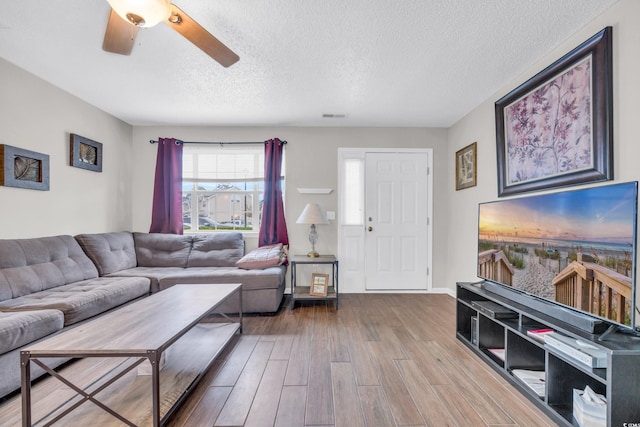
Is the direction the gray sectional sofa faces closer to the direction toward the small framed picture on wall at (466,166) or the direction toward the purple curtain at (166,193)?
the small framed picture on wall

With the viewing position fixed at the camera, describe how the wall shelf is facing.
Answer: facing the viewer

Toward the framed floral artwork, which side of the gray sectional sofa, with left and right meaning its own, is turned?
front

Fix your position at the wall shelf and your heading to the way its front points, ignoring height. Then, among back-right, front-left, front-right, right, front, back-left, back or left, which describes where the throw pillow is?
front-right

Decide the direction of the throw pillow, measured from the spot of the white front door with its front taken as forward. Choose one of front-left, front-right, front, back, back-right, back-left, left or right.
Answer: front-right

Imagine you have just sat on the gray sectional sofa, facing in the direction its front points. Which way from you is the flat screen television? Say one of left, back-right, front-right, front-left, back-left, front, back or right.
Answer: front

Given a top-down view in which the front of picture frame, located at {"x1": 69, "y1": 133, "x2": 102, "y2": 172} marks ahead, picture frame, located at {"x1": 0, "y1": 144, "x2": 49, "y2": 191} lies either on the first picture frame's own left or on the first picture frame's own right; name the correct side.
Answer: on the first picture frame's own right

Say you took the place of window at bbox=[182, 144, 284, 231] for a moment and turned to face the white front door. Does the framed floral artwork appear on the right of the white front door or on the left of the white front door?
right

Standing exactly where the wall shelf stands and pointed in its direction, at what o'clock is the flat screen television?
The flat screen television is roughly at 11 o'clock from the wall shelf.

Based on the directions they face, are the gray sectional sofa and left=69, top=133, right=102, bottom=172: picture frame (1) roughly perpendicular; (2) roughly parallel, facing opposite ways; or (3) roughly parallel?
roughly parallel

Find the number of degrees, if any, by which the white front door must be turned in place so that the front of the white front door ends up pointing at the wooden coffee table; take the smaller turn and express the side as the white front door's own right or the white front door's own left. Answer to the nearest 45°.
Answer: approximately 45° to the white front door's own right

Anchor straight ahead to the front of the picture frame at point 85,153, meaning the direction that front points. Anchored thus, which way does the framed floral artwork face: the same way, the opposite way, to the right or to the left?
the opposite way

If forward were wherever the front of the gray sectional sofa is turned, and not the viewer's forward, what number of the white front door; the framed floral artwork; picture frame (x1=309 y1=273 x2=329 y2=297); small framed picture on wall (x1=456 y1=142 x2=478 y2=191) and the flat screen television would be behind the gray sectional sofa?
0

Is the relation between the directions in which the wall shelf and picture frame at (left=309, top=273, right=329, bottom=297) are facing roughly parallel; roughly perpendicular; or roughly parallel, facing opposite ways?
roughly parallel

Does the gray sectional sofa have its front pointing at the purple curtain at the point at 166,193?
no

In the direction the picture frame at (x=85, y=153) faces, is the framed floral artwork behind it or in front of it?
in front

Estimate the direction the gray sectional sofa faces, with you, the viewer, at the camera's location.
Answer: facing the viewer and to the right of the viewer

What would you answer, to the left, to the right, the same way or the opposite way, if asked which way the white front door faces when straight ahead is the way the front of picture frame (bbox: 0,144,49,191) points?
to the right

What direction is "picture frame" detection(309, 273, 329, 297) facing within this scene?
toward the camera

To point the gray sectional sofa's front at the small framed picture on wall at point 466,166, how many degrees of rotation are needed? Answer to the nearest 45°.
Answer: approximately 45° to its left
